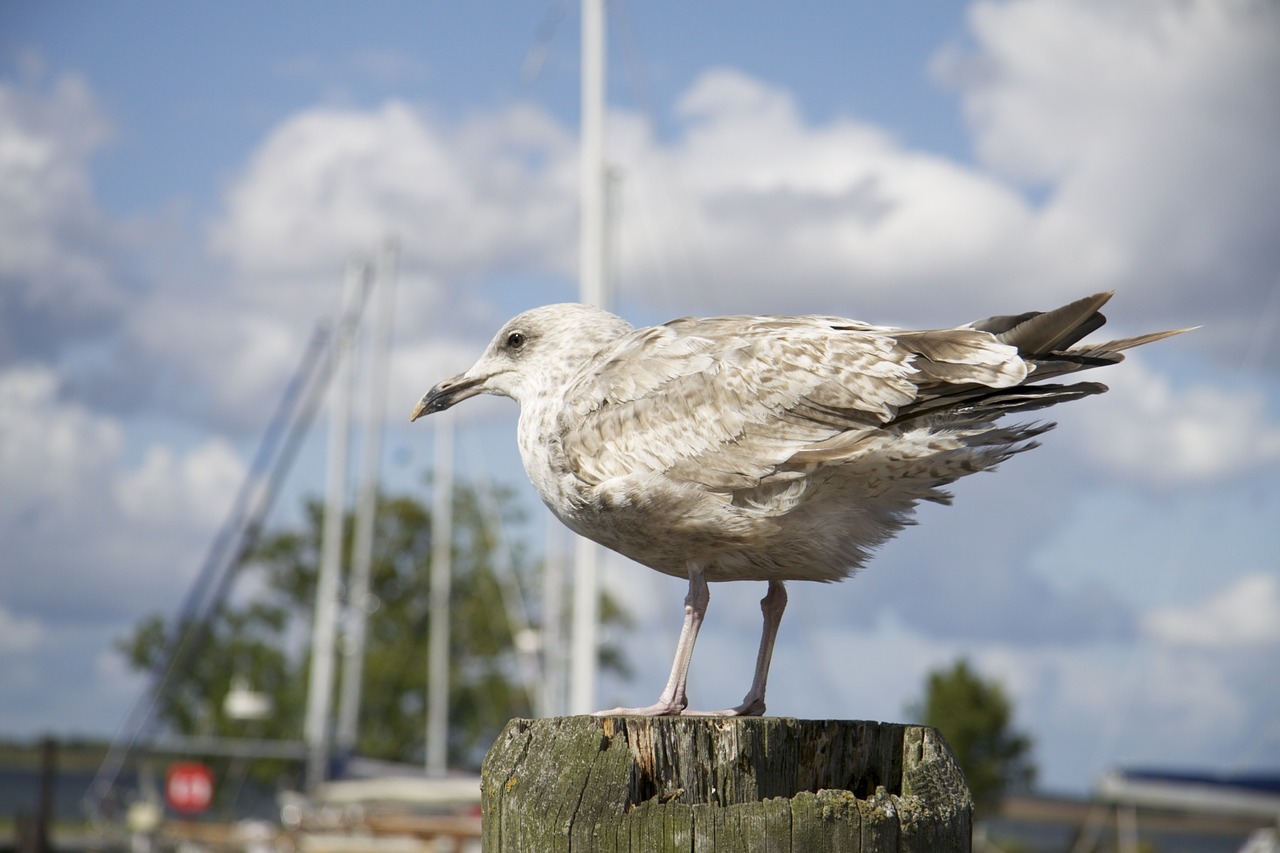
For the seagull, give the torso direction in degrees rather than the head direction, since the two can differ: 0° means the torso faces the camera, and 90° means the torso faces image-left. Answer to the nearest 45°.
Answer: approximately 90°

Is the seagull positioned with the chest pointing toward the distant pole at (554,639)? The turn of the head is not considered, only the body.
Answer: no

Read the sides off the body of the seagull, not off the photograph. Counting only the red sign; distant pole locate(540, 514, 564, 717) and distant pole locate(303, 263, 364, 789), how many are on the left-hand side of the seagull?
0

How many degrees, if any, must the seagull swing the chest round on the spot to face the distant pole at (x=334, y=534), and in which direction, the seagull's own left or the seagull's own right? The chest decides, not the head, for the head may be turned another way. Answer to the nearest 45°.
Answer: approximately 90° to the seagull's own right

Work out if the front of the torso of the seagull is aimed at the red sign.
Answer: no

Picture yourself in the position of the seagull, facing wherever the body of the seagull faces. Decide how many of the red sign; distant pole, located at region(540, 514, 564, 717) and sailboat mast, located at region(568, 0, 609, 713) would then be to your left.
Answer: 0

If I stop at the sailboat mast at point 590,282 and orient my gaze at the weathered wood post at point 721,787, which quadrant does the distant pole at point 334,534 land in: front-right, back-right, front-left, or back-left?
back-right

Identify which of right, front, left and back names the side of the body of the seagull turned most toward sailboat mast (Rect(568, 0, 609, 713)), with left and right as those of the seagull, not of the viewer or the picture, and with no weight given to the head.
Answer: right

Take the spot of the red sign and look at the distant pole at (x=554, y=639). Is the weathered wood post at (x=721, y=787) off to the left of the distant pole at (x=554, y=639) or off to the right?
right
